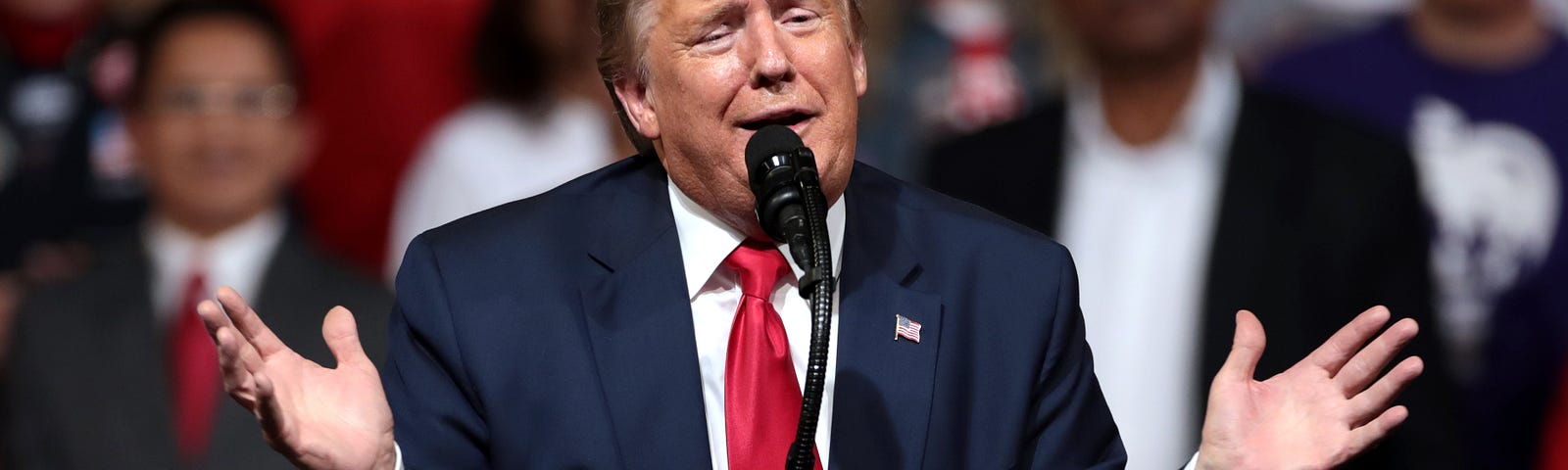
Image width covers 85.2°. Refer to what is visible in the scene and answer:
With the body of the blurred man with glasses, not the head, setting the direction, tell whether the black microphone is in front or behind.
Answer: in front

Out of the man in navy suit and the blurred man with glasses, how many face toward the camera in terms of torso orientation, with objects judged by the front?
2

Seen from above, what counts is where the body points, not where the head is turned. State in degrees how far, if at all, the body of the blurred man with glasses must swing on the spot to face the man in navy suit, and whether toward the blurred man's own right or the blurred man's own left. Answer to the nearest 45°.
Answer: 0° — they already face them

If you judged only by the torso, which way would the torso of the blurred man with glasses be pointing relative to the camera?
toward the camera

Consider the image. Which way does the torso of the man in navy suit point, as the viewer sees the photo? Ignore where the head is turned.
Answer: toward the camera

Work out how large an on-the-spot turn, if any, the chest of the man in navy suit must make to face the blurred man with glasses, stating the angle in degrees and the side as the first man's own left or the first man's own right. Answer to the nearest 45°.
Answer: approximately 135° to the first man's own right

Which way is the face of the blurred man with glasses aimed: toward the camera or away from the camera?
toward the camera
